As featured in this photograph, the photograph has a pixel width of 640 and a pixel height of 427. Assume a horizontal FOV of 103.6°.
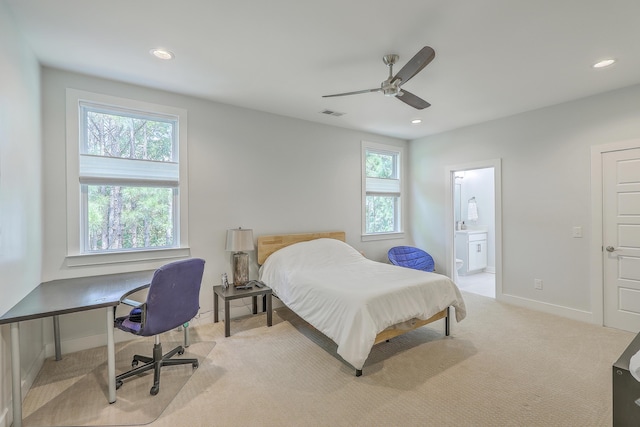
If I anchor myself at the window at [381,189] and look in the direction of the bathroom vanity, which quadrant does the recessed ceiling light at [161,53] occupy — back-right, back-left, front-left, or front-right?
back-right

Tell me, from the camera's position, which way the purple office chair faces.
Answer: facing away from the viewer and to the left of the viewer

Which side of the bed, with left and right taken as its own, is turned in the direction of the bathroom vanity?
left

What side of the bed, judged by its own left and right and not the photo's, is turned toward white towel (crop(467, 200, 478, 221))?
left

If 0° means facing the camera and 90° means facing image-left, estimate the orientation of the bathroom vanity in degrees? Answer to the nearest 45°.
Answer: approximately 315°

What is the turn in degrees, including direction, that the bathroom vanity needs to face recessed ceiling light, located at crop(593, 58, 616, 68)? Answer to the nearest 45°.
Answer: approximately 45° to its right

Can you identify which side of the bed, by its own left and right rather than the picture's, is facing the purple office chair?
right

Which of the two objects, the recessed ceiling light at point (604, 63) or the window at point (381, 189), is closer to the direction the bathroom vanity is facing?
the recessed ceiling light

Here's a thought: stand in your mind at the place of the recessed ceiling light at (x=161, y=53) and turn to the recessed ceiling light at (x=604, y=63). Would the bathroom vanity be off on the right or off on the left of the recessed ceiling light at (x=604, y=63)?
left
